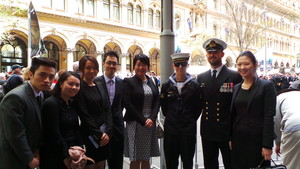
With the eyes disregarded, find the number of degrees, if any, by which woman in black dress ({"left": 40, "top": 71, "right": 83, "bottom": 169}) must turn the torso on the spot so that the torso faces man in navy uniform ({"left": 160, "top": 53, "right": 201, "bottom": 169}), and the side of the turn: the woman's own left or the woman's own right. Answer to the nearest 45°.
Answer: approximately 45° to the woman's own left

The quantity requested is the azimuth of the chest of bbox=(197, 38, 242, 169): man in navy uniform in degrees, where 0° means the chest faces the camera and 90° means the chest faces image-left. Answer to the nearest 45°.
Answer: approximately 0°

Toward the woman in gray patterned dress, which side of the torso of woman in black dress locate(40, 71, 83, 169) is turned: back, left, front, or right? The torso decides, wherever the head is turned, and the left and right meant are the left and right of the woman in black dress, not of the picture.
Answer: left

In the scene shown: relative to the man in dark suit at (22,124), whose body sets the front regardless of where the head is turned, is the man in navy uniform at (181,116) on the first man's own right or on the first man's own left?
on the first man's own left

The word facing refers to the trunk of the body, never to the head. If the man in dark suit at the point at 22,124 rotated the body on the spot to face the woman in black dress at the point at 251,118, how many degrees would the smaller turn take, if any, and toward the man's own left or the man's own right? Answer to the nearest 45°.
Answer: approximately 45° to the man's own left

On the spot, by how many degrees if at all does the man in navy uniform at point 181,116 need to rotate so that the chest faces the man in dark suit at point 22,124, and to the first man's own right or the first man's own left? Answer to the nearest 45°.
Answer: approximately 45° to the first man's own right
